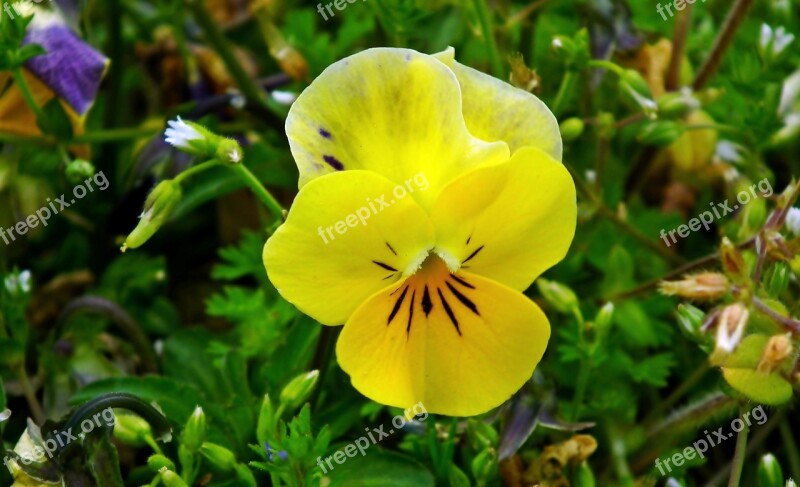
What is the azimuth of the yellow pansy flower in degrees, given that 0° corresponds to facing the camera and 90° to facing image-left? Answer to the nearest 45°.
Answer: approximately 0°
